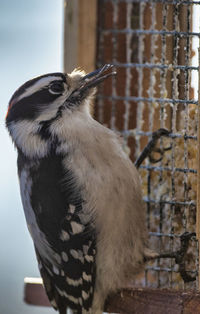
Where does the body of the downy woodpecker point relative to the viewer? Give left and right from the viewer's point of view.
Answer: facing to the right of the viewer
